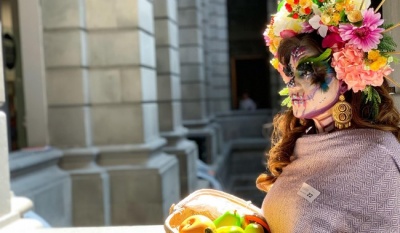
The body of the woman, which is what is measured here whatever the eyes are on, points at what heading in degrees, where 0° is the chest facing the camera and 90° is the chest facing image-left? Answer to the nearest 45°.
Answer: approximately 45°

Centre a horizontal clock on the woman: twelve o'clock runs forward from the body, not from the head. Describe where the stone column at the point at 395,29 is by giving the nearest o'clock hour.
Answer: The stone column is roughly at 5 o'clock from the woman.

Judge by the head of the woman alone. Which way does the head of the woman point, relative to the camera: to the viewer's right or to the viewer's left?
to the viewer's left

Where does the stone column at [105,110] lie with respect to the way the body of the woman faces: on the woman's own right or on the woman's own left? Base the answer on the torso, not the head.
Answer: on the woman's own right

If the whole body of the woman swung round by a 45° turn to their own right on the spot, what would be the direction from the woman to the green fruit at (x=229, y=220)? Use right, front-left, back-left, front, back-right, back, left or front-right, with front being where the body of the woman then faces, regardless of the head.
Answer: front

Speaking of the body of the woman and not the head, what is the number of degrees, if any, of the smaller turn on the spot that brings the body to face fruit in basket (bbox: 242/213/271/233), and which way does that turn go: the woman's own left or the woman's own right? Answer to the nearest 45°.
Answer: approximately 45° to the woman's own right
